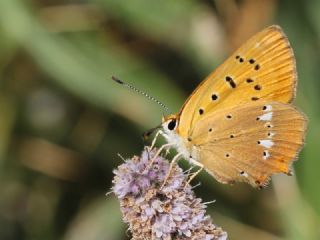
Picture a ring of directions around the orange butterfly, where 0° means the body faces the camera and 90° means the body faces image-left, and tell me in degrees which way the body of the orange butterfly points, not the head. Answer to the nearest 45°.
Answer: approximately 90°
